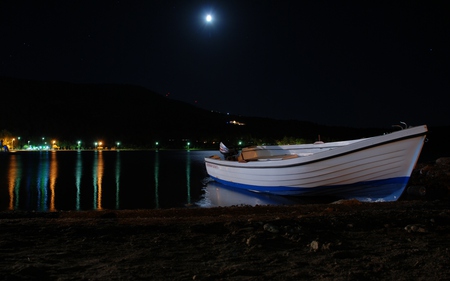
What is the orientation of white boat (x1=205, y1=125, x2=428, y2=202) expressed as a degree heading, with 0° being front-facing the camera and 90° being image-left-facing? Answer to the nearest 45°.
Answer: approximately 315°
